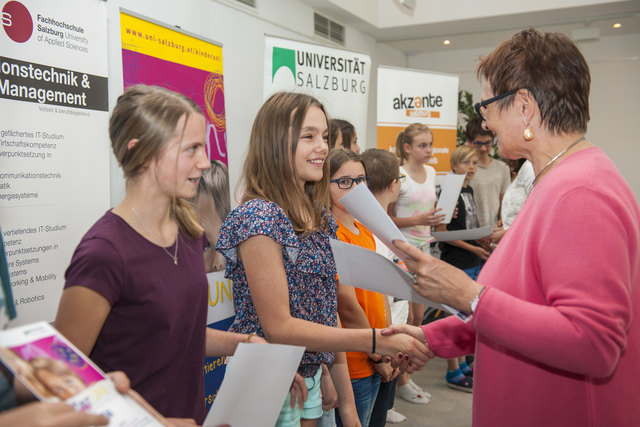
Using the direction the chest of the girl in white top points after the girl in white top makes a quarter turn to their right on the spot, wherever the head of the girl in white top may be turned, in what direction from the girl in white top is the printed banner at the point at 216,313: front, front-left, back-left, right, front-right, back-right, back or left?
front

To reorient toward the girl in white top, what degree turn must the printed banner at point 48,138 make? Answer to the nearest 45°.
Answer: approximately 45° to its left

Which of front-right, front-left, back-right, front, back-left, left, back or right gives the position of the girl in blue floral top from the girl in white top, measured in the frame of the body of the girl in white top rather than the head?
front-right

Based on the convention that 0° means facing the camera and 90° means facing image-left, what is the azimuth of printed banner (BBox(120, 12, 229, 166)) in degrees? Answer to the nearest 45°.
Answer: approximately 315°

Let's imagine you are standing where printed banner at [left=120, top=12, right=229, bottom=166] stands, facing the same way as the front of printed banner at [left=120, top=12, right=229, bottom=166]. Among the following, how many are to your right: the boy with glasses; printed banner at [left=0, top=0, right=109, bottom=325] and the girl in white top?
1

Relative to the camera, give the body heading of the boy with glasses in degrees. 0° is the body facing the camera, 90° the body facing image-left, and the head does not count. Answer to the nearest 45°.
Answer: approximately 0°

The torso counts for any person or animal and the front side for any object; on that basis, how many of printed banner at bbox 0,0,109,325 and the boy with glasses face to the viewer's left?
0

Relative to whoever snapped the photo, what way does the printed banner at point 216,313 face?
facing the viewer and to the right of the viewer
